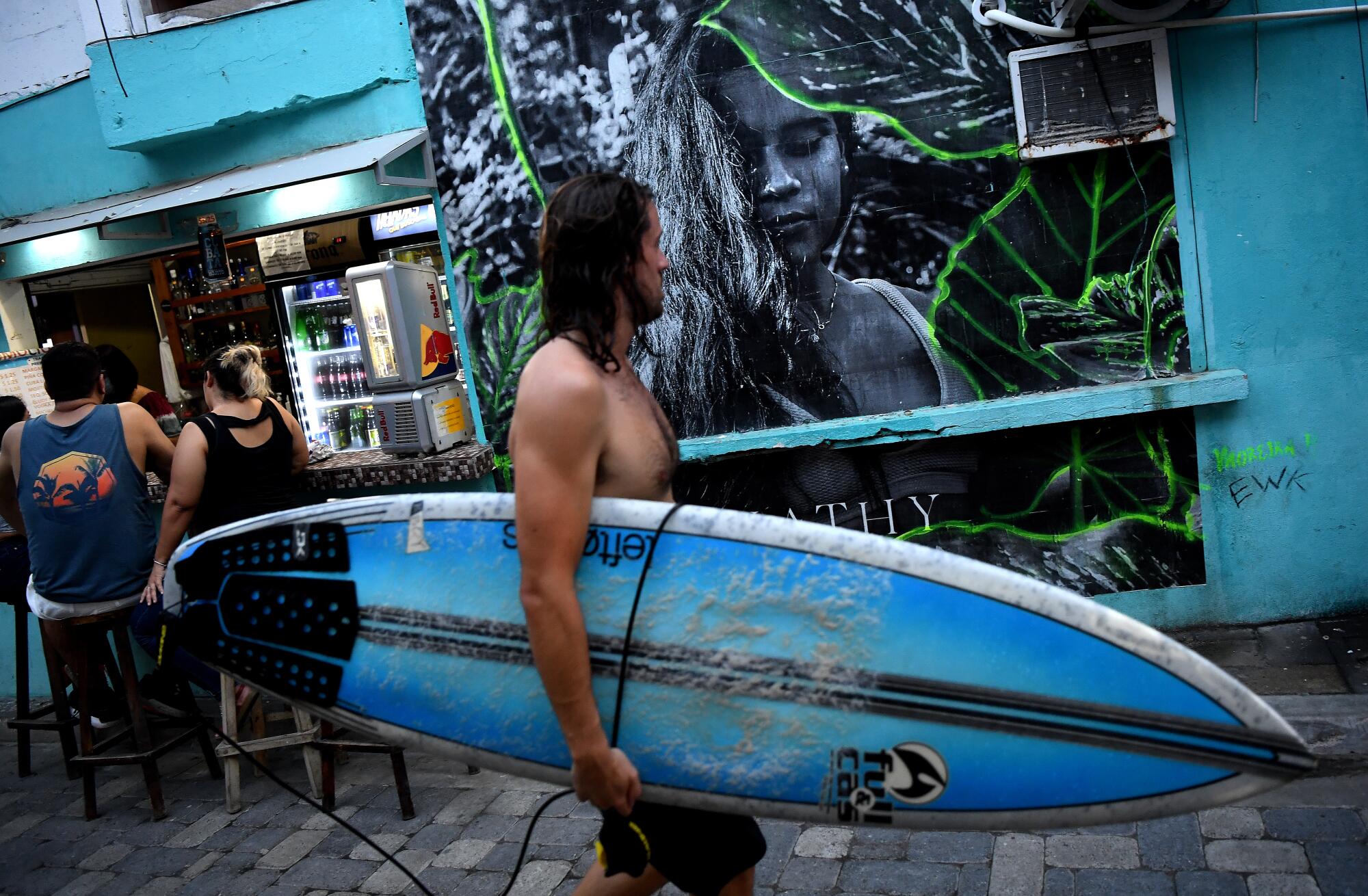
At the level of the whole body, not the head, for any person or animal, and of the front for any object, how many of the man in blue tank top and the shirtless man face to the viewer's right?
1

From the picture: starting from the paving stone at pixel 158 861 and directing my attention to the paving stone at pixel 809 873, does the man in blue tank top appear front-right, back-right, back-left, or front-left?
back-left

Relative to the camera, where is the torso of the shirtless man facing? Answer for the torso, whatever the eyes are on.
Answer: to the viewer's right

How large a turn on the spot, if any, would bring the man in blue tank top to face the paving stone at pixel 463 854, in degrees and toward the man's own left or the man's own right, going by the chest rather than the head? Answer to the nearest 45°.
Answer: approximately 135° to the man's own right

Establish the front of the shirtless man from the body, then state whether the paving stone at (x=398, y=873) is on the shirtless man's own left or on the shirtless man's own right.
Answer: on the shirtless man's own left

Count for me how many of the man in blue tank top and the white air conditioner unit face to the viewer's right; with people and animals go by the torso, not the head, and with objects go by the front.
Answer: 0

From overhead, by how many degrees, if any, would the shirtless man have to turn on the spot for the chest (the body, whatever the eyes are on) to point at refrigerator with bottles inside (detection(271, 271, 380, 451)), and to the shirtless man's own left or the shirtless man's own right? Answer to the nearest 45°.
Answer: approximately 90° to the shirtless man's own left

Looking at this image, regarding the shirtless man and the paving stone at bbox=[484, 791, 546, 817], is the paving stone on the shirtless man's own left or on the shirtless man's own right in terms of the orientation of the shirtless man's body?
on the shirtless man's own left

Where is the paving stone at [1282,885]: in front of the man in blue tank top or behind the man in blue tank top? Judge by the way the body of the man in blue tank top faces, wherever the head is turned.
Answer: behind

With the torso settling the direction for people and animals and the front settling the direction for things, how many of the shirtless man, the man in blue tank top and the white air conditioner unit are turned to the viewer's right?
1

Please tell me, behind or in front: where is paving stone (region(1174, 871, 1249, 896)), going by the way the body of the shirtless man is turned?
in front

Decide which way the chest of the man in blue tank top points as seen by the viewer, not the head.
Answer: away from the camera
